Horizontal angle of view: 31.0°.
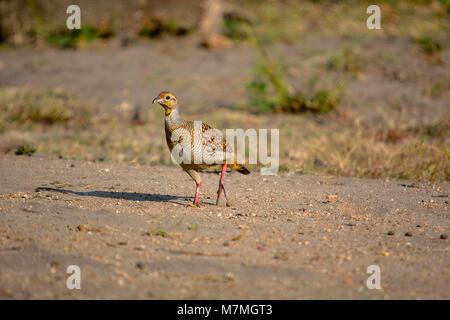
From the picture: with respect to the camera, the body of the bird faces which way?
to the viewer's left

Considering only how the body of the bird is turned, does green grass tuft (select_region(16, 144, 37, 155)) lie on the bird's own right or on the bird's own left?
on the bird's own right
